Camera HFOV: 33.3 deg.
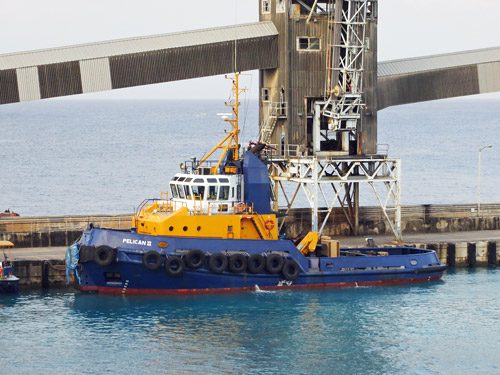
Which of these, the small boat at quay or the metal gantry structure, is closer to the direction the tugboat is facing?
the small boat at quay

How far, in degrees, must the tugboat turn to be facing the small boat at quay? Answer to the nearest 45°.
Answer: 0° — it already faces it

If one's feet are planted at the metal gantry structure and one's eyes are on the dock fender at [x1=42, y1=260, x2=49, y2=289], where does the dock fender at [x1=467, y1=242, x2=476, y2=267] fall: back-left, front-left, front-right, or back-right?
back-left

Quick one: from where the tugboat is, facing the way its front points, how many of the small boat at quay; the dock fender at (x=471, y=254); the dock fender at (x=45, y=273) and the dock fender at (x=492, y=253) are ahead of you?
2

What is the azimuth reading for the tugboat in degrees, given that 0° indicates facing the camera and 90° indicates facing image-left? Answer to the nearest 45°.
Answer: approximately 90°

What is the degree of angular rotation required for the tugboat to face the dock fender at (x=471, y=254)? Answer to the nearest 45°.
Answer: approximately 135° to its right

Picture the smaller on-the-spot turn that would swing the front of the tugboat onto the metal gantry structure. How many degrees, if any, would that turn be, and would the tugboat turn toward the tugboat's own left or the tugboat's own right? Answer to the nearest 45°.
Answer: approximately 135° to the tugboat's own right

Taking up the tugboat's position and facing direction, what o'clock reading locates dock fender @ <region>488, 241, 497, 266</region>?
The dock fender is roughly at 5 o'clock from the tugboat.

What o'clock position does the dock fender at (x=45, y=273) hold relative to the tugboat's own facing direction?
The dock fender is roughly at 12 o'clock from the tugboat.

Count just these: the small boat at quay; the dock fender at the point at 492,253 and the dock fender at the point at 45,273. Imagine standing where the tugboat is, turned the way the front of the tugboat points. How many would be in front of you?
2
